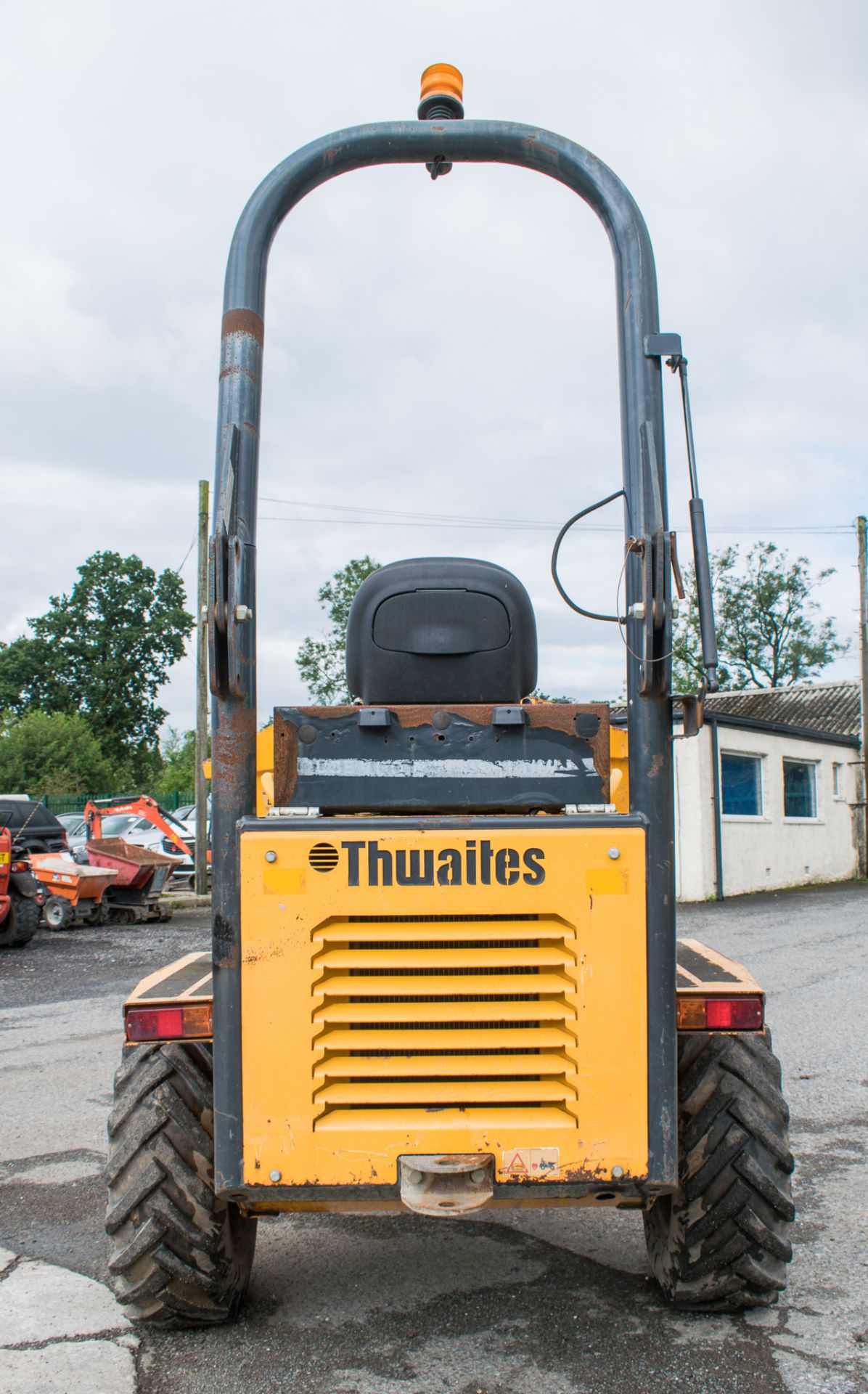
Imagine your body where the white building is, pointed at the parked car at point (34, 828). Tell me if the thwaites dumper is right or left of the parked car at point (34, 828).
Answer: left

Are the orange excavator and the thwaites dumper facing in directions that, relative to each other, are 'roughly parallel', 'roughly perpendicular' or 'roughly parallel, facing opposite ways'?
roughly perpendicular

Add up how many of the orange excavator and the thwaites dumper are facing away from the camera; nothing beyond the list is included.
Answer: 1

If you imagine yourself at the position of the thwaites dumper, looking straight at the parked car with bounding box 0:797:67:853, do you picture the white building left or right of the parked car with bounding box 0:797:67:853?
right

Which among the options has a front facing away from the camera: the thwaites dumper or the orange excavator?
the thwaites dumper

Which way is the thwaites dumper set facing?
away from the camera
